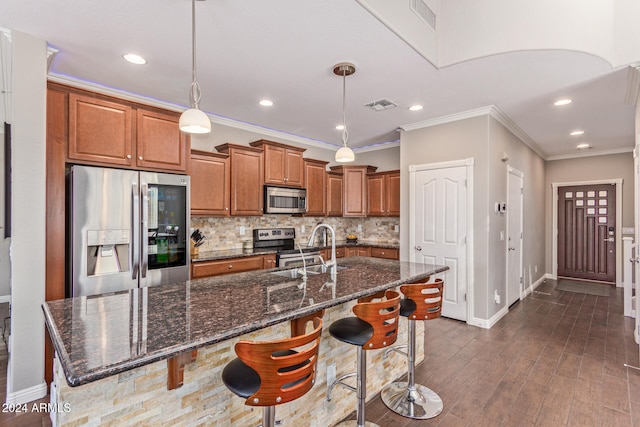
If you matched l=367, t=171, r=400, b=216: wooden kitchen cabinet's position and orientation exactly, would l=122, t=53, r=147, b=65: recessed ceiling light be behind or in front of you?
in front

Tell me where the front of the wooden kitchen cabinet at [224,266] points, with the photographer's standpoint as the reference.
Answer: facing the viewer and to the right of the viewer

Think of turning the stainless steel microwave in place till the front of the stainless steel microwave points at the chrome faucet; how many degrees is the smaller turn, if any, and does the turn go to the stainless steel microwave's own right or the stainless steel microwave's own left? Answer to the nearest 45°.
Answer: approximately 45° to the stainless steel microwave's own right

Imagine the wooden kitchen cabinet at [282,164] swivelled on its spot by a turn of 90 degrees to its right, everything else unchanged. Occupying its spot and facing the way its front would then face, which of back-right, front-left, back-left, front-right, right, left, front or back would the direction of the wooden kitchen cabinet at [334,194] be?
back

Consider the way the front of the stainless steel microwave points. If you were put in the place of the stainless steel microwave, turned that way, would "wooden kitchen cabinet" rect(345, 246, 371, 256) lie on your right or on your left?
on your left

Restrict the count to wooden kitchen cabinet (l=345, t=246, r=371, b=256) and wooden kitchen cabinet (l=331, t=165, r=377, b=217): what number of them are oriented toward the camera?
2

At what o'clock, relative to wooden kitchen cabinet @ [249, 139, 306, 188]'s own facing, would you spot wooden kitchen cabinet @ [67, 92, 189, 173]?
wooden kitchen cabinet @ [67, 92, 189, 173] is roughly at 3 o'clock from wooden kitchen cabinet @ [249, 139, 306, 188].

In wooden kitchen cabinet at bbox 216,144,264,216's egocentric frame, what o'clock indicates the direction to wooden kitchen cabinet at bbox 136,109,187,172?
wooden kitchen cabinet at bbox 136,109,187,172 is roughly at 3 o'clock from wooden kitchen cabinet at bbox 216,144,264,216.

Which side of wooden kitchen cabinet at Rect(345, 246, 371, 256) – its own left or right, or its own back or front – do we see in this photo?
front

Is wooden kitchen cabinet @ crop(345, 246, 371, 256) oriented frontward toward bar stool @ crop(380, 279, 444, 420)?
yes

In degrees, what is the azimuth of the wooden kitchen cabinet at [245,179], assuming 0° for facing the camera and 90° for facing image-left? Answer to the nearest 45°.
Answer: approximately 315°
